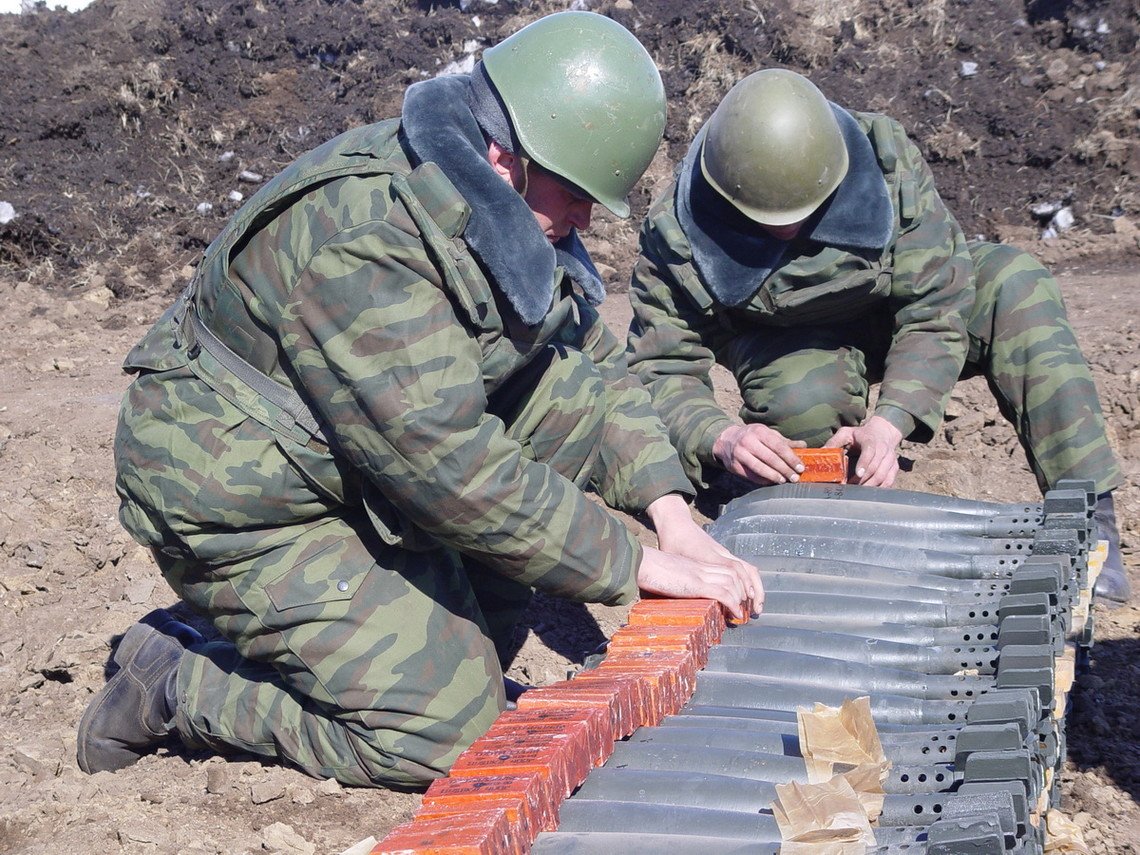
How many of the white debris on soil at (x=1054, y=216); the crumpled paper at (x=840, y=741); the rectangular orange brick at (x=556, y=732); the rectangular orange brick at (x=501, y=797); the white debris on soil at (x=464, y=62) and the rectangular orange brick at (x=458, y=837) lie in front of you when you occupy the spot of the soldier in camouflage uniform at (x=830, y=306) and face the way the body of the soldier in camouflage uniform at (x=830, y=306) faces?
4

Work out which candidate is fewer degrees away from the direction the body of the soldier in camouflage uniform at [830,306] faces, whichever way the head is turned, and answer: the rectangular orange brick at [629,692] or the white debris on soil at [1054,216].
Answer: the rectangular orange brick

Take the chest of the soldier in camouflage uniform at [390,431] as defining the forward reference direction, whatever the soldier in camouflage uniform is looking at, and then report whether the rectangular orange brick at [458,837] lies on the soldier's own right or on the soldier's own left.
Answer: on the soldier's own right

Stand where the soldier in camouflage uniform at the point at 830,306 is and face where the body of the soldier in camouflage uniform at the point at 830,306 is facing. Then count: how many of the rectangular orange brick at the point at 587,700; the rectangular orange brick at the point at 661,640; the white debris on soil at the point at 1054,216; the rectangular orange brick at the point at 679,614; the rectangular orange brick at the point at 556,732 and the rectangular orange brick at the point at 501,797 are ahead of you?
5

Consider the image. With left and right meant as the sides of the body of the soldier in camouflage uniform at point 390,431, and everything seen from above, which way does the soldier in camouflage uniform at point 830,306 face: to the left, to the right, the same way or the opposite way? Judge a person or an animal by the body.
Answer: to the right

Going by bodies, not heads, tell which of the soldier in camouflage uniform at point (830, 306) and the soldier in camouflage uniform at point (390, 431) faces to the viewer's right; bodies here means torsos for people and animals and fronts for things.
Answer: the soldier in camouflage uniform at point (390, 431)

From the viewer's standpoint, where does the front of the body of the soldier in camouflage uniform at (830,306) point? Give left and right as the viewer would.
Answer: facing the viewer

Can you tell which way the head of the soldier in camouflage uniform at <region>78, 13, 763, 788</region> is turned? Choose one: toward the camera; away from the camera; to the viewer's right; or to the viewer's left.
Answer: to the viewer's right

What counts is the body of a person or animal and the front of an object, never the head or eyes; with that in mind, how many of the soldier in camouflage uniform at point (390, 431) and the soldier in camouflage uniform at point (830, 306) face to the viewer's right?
1

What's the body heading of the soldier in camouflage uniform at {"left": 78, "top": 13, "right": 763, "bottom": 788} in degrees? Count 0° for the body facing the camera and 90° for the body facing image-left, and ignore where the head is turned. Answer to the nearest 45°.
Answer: approximately 270°

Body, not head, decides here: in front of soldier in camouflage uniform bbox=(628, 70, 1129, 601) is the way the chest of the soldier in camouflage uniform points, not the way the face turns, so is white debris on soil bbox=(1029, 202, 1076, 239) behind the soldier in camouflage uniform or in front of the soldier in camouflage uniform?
behind

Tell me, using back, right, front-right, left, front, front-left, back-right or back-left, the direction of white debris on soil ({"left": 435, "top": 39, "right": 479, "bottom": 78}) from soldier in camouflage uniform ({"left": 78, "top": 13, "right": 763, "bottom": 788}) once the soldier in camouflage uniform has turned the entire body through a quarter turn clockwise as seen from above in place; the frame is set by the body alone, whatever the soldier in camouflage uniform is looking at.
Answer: back

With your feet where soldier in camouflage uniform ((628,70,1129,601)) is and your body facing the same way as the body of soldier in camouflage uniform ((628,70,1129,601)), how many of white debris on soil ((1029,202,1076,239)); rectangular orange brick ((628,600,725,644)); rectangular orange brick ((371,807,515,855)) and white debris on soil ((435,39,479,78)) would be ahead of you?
2

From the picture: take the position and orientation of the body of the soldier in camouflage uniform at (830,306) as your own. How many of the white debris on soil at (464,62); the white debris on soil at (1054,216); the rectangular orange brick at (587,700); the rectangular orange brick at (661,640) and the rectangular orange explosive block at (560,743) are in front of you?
3

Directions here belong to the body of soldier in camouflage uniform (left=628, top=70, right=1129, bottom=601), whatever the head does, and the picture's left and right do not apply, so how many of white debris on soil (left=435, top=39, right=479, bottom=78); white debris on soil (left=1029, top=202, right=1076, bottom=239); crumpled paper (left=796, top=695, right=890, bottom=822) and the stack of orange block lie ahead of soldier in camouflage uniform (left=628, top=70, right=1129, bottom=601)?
2
